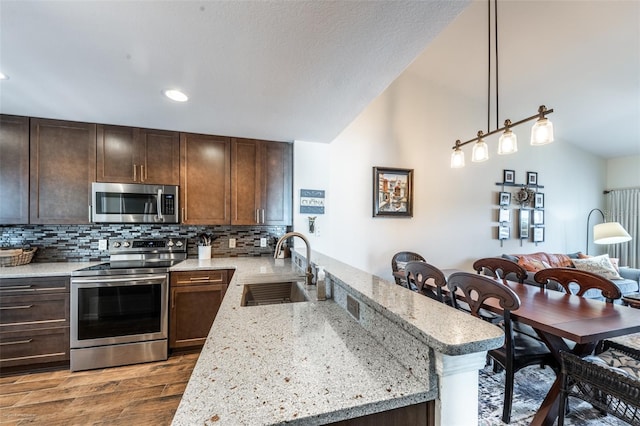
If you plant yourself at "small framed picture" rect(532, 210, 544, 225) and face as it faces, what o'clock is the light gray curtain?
The light gray curtain is roughly at 9 o'clock from the small framed picture.

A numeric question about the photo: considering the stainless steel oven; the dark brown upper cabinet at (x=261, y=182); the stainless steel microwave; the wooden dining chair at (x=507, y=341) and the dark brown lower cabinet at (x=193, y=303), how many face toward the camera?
4

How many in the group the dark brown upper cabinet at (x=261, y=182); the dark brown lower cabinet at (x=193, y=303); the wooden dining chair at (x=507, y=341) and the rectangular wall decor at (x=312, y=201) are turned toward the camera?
3

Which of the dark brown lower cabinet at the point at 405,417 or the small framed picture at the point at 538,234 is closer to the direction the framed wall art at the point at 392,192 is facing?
the dark brown lower cabinet

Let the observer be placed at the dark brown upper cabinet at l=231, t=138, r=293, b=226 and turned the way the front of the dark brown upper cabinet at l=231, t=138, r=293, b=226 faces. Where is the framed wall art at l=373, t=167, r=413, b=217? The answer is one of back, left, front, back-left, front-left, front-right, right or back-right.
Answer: left

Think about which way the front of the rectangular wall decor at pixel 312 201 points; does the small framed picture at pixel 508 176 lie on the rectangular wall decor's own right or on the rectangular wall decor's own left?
on the rectangular wall decor's own left

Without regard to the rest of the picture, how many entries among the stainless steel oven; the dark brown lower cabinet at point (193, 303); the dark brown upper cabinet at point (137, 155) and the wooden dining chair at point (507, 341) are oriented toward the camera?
3

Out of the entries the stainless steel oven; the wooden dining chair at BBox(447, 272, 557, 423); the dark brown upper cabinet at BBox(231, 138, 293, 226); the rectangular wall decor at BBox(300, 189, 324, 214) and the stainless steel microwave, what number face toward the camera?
4

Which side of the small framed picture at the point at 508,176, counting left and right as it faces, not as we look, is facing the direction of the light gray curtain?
left

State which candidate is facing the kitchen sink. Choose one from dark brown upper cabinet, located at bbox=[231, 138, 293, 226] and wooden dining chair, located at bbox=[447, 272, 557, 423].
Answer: the dark brown upper cabinet

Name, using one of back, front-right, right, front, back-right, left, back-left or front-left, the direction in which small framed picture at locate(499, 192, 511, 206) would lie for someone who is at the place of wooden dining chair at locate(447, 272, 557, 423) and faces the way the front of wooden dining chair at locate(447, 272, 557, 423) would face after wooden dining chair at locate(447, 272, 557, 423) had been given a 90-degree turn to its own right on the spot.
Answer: back-left

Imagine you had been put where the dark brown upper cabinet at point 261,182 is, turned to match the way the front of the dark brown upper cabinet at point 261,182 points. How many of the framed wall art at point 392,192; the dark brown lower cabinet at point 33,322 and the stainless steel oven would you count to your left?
1

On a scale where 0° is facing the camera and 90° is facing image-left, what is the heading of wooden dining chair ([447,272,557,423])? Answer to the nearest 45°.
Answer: approximately 225°

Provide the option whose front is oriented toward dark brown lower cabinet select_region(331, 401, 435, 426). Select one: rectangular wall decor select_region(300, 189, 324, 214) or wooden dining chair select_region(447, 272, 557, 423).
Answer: the rectangular wall decor
